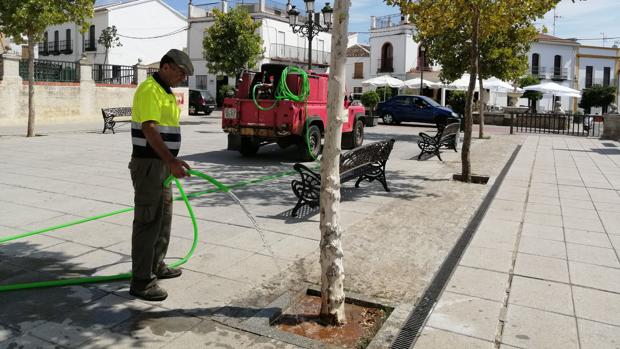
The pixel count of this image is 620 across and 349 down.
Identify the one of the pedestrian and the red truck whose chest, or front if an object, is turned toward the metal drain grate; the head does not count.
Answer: the pedestrian

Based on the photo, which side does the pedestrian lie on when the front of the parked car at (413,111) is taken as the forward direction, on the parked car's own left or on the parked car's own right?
on the parked car's own right

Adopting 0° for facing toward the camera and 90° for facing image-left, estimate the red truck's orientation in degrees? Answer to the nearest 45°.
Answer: approximately 225°

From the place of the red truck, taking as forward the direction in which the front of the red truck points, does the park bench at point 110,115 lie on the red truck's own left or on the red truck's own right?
on the red truck's own left

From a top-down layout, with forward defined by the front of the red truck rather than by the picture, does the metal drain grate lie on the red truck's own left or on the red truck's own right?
on the red truck's own right

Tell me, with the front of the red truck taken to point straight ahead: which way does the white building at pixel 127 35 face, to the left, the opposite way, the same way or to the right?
the opposite way

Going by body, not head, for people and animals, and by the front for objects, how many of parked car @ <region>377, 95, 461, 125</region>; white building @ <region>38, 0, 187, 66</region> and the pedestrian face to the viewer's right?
2

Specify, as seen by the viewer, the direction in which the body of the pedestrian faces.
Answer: to the viewer's right

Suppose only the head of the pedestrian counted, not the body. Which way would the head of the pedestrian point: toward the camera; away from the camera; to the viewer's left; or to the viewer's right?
to the viewer's right

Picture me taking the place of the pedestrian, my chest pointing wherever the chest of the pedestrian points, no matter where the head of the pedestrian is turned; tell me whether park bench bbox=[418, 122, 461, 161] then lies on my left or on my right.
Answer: on my left
